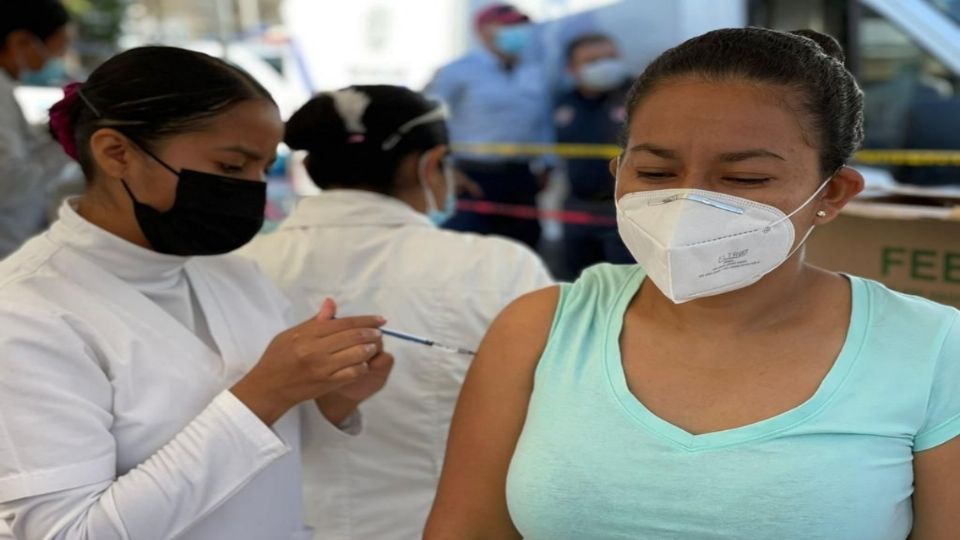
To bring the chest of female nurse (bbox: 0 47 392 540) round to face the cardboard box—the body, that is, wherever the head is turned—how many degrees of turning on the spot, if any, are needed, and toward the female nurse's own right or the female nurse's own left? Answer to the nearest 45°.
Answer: approximately 45° to the female nurse's own left

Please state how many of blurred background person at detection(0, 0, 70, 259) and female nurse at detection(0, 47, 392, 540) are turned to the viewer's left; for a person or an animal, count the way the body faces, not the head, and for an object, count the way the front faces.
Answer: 0

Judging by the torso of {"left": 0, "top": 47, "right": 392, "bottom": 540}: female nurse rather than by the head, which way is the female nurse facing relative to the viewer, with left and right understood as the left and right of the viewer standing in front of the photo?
facing the viewer and to the right of the viewer

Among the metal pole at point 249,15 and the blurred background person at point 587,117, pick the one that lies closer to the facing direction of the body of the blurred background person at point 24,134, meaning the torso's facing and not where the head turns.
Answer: the blurred background person

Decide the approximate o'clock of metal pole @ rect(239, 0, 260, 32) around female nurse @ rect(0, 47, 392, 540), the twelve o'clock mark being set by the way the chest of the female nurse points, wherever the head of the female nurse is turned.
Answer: The metal pole is roughly at 8 o'clock from the female nurse.

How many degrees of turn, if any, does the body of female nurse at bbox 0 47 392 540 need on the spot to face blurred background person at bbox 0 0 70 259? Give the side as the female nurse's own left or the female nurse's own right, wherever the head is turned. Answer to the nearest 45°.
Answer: approximately 135° to the female nurse's own left

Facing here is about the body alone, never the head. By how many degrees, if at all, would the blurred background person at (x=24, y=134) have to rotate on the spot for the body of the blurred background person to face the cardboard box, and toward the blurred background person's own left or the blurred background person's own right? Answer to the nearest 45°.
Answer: approximately 45° to the blurred background person's own right

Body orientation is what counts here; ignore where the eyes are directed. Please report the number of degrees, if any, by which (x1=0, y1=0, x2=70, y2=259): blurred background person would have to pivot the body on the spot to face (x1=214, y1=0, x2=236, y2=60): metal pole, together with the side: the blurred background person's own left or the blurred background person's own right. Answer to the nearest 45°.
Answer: approximately 45° to the blurred background person's own left

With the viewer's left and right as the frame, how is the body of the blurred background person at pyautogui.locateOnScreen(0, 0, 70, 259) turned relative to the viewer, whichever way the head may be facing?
facing to the right of the viewer

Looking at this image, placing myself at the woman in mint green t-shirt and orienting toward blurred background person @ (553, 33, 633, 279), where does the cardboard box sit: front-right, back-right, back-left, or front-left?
front-right
